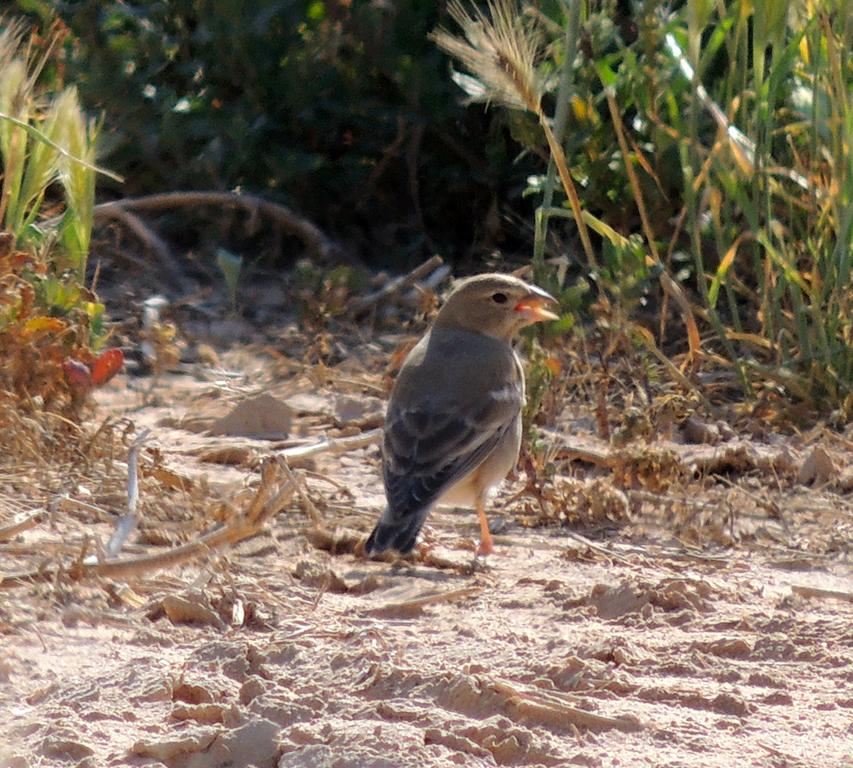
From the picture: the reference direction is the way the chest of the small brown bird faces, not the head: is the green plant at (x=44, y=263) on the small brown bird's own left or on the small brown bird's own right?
on the small brown bird's own left

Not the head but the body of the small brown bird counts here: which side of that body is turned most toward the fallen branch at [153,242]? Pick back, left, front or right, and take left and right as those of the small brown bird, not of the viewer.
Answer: left

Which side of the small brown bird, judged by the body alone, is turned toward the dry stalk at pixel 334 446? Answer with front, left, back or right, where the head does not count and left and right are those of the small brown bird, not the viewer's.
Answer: left

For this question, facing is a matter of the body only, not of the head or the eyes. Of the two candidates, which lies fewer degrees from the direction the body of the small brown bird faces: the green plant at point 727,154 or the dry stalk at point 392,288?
the green plant

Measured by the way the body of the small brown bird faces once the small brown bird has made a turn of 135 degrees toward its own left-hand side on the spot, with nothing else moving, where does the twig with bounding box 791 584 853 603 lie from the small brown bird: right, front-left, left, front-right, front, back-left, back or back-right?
back-left

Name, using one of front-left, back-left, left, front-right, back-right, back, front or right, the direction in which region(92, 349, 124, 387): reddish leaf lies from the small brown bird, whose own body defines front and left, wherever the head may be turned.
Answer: back-left

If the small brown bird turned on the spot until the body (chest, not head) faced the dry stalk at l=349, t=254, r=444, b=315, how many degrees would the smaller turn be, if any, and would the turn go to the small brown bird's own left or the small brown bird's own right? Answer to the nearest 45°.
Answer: approximately 45° to the small brown bird's own left

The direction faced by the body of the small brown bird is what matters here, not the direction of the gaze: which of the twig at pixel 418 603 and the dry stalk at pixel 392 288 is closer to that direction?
the dry stalk

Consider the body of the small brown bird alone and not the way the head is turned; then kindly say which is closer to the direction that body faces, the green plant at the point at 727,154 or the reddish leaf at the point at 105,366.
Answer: the green plant

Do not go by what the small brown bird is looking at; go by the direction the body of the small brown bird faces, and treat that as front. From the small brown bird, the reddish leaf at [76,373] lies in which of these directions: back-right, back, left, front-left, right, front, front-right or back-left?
back-left

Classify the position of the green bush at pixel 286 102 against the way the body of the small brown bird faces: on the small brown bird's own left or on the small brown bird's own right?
on the small brown bird's own left

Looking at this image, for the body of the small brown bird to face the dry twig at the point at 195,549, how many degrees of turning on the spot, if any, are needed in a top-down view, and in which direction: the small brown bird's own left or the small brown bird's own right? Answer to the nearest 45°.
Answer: approximately 180°

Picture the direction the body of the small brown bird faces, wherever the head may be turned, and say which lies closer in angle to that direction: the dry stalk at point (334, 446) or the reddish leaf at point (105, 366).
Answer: the dry stalk

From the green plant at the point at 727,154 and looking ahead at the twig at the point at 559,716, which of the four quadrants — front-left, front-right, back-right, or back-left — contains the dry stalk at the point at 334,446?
front-right

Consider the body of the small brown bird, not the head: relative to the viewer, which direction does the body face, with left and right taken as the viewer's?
facing away from the viewer and to the right of the viewer

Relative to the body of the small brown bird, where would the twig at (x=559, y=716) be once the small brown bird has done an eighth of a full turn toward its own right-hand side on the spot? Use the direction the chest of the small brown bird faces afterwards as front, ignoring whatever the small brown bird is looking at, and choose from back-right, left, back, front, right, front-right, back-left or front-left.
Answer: right

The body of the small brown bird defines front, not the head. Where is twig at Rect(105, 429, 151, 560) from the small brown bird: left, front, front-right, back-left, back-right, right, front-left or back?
back

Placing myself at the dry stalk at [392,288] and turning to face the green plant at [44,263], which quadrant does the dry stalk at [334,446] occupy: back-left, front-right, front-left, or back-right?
front-left

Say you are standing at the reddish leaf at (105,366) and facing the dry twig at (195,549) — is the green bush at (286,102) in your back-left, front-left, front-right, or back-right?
back-left
